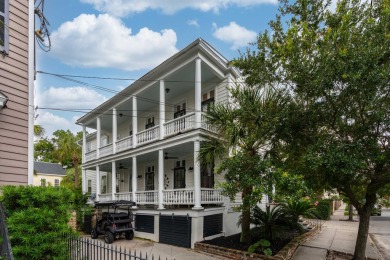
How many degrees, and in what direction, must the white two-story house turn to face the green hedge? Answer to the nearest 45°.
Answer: approximately 45° to its left

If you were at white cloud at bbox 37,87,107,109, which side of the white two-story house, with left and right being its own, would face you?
right

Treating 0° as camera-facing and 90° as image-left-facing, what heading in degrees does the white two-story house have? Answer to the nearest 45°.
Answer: approximately 45°
